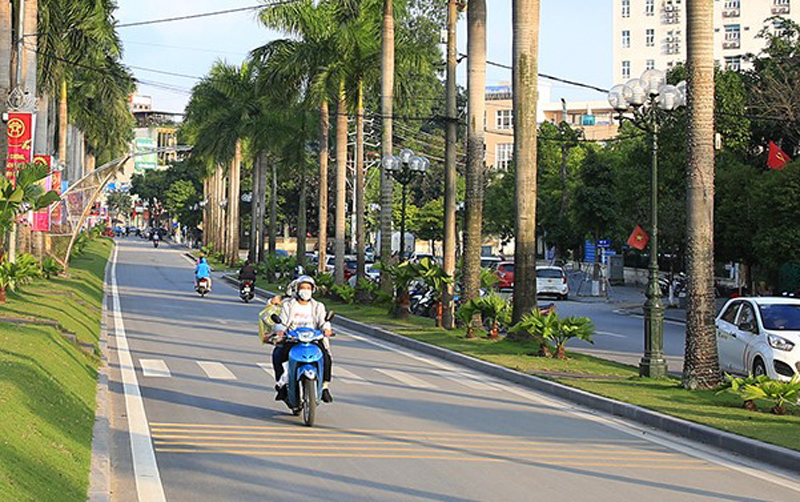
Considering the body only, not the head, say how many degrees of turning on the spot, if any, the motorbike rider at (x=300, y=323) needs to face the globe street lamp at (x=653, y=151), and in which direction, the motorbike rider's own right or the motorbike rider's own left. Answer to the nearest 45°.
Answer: approximately 135° to the motorbike rider's own left

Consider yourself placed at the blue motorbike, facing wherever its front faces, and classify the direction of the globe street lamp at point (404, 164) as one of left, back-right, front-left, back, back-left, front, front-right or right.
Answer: back

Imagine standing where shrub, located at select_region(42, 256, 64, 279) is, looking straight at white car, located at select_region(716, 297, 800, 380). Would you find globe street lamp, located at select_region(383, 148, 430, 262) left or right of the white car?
left

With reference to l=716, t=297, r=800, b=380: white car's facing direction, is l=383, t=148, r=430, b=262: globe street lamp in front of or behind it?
behind

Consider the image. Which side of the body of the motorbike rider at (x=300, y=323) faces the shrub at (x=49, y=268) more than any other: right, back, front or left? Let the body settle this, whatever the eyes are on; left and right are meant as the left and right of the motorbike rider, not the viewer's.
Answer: back

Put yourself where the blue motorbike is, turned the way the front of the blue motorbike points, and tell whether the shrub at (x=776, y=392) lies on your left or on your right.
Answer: on your left

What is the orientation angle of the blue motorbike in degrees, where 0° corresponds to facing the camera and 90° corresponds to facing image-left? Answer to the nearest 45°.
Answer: approximately 0°
